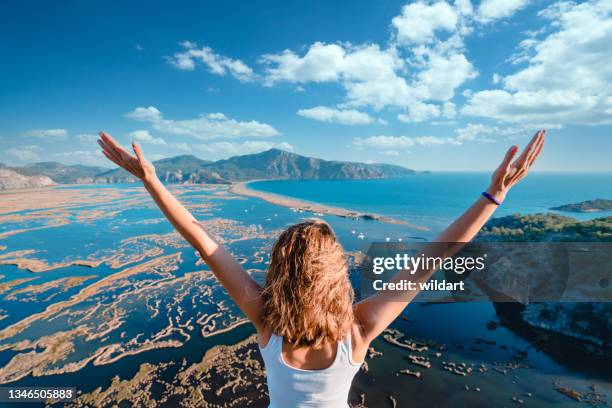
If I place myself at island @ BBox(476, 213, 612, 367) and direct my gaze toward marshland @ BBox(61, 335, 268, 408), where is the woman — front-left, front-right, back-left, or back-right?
front-left

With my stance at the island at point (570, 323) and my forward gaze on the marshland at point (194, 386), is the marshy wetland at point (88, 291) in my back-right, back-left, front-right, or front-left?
front-right

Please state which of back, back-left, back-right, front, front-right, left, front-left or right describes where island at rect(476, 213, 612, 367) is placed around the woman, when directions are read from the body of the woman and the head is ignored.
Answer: front-right

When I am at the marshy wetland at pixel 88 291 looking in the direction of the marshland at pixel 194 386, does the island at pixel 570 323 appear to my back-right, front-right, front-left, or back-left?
front-left

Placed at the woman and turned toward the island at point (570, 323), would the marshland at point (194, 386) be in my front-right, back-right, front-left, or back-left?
front-left

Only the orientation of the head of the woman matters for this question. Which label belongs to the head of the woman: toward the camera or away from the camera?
away from the camera

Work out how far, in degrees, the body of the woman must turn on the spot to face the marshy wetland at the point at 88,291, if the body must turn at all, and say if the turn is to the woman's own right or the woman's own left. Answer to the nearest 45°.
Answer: approximately 45° to the woman's own left

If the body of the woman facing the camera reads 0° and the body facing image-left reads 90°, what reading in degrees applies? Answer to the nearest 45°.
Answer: approximately 180°

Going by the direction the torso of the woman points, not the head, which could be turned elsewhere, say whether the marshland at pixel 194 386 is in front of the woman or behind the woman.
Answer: in front

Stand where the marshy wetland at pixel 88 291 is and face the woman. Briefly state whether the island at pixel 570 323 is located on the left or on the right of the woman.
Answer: left
